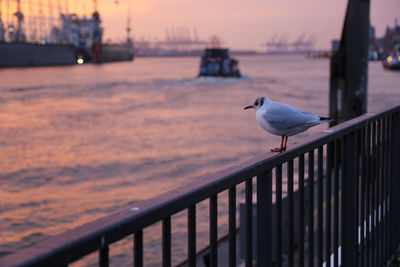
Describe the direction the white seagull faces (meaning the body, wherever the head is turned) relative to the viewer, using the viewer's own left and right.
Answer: facing to the left of the viewer

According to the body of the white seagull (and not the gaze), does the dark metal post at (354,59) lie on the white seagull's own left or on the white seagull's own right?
on the white seagull's own right
